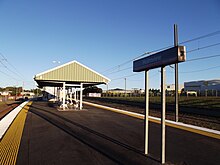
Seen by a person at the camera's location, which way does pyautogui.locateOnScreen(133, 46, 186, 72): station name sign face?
facing the viewer and to the left of the viewer
